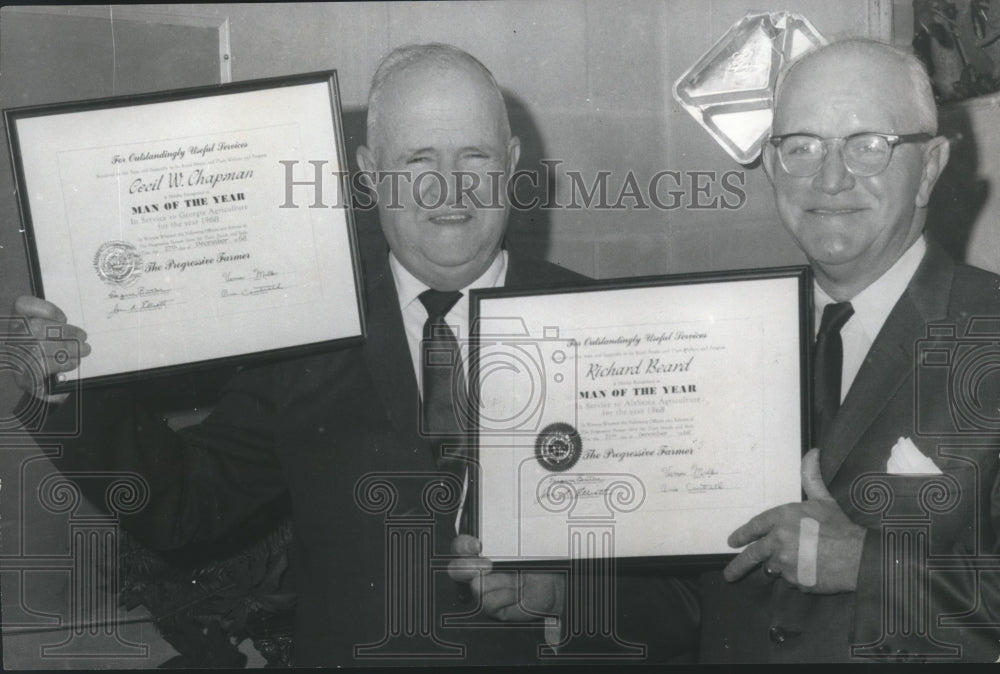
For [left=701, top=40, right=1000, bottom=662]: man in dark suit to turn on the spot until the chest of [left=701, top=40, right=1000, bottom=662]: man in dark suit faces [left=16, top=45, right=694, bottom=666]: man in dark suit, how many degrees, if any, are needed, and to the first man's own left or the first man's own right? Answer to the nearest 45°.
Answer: approximately 45° to the first man's own right

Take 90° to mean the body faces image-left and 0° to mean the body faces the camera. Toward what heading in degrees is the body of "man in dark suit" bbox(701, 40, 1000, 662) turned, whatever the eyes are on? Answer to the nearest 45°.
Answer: approximately 45°

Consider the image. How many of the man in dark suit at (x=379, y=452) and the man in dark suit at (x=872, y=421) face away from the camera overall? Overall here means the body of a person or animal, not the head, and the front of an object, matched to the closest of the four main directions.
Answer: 0

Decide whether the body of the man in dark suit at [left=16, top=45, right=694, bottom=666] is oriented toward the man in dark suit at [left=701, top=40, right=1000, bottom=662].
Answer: no

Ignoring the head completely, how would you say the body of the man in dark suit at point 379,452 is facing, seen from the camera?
toward the camera

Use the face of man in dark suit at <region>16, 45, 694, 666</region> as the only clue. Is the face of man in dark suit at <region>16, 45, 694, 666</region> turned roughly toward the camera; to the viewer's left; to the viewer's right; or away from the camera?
toward the camera
